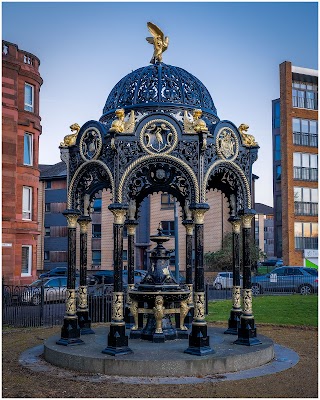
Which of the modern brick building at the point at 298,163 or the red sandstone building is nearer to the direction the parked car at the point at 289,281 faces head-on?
the red sandstone building

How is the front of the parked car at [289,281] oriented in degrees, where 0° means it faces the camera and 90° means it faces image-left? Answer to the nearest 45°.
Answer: approximately 90°

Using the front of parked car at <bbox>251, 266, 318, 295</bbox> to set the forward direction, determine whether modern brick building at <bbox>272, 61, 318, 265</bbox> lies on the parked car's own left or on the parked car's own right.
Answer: on the parked car's own right

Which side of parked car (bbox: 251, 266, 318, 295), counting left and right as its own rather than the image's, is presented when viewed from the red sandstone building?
front

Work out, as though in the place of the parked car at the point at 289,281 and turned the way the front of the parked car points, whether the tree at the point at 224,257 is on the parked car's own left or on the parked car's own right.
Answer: on the parked car's own right
